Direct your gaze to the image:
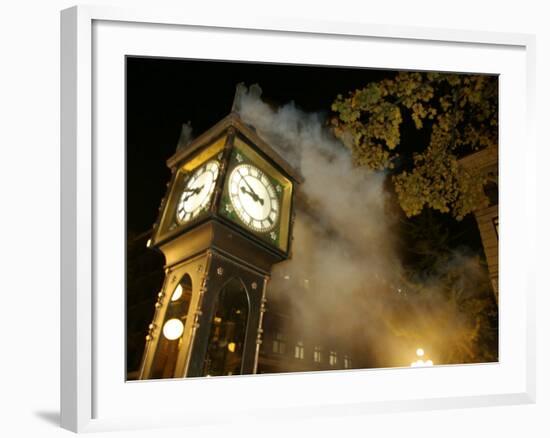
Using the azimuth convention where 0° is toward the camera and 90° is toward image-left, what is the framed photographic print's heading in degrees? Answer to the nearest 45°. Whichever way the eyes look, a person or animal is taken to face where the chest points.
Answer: approximately 315°
